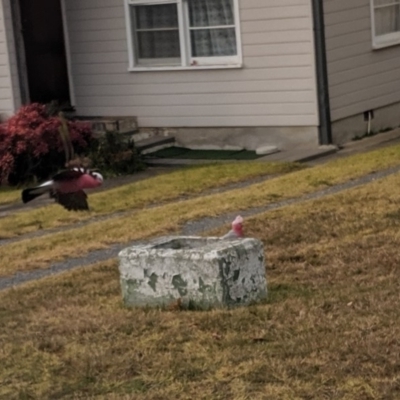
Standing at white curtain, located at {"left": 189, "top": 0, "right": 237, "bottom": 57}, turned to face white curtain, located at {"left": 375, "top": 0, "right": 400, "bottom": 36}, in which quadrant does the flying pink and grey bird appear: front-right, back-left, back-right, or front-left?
back-right

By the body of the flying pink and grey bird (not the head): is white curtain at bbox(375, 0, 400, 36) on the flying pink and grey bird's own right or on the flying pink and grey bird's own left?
on the flying pink and grey bird's own left

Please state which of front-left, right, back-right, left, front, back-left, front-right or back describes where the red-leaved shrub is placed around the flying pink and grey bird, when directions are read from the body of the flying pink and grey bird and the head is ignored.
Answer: left

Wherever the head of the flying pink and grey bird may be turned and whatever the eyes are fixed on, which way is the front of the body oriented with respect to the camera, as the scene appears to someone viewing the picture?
to the viewer's right

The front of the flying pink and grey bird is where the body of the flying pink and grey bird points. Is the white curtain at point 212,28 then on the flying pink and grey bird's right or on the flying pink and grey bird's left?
on the flying pink and grey bird's left

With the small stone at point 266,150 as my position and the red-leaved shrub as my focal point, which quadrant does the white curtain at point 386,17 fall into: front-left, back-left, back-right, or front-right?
back-right

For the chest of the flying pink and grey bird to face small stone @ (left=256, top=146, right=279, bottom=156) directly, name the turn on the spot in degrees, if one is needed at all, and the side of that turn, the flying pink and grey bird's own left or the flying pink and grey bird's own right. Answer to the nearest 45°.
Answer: approximately 90° to the flying pink and grey bird's own left

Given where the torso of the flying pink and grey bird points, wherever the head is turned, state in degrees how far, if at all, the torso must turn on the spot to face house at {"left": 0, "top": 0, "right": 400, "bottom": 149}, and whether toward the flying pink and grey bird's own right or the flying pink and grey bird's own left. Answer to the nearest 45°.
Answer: approximately 90° to the flying pink and grey bird's own left
